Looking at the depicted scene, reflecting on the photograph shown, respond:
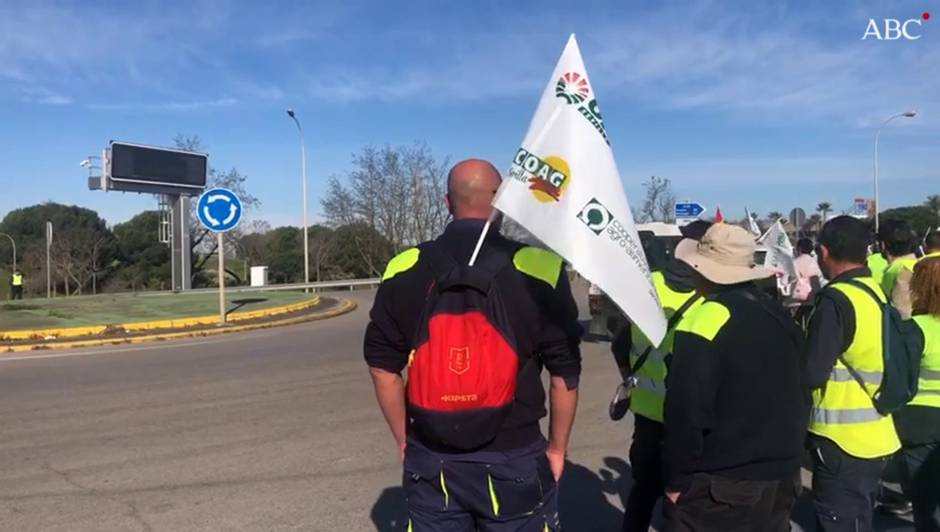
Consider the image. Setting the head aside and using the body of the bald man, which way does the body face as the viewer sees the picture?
away from the camera

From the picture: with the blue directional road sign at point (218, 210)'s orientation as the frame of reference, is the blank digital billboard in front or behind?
behind

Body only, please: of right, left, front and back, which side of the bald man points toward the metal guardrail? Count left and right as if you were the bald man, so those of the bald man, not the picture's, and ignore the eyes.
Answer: front

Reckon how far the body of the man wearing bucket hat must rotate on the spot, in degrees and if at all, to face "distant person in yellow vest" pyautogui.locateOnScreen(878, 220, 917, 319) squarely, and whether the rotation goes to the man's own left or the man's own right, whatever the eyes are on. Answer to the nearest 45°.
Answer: approximately 45° to the man's own right

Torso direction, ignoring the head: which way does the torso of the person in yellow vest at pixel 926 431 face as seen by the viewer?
away from the camera

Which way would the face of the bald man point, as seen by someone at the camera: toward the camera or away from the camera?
away from the camera

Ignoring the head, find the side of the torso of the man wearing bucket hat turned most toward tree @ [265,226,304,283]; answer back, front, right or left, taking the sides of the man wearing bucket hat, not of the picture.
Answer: front

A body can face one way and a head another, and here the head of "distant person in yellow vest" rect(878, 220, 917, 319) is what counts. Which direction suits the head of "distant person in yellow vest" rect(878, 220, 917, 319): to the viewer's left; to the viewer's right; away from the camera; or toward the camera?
away from the camera

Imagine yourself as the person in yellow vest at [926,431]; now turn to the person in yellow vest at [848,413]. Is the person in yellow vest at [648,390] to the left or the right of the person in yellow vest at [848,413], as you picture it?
right

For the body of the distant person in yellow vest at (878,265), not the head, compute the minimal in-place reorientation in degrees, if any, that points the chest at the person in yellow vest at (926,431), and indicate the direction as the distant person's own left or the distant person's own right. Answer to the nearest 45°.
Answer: approximately 180°

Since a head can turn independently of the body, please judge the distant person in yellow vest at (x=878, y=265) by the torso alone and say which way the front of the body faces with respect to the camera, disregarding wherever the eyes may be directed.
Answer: away from the camera

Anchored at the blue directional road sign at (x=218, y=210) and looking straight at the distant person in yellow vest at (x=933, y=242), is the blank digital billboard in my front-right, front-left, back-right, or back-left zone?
back-left

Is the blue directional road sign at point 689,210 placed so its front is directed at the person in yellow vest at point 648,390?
yes

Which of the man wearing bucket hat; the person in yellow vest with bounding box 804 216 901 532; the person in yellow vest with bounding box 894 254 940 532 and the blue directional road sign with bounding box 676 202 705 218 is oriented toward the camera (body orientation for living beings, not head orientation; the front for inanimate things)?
the blue directional road sign

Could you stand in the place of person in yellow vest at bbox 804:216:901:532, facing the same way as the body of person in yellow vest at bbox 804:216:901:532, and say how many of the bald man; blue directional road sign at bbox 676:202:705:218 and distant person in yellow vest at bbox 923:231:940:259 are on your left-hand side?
1

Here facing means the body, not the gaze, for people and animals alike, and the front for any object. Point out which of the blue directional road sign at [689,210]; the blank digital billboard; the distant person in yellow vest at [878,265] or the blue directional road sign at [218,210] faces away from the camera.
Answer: the distant person in yellow vest

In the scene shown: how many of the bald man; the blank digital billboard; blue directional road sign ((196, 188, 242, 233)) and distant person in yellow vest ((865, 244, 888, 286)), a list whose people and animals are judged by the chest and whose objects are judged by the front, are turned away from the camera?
2

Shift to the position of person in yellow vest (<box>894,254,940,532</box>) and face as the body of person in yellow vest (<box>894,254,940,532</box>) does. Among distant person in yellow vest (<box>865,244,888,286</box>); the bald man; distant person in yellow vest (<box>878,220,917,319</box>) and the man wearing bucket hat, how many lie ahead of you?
2
